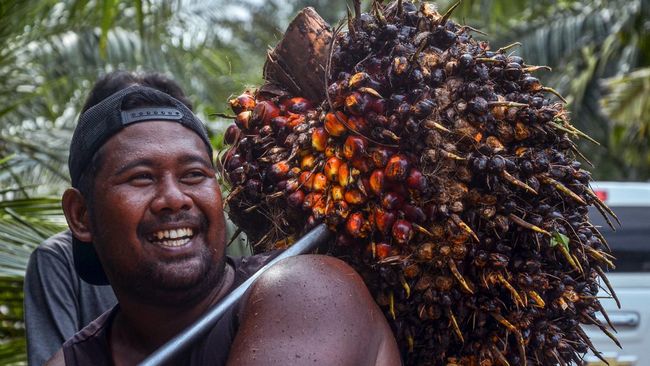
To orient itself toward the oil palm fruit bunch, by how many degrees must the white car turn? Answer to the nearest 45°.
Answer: approximately 180°

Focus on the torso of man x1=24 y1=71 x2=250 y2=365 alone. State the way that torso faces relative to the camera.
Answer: toward the camera

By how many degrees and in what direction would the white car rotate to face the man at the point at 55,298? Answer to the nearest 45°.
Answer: approximately 135° to its left

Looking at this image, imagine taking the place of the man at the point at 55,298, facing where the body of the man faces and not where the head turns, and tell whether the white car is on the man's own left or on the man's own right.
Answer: on the man's own left

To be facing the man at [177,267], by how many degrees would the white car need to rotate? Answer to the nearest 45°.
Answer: approximately 180°

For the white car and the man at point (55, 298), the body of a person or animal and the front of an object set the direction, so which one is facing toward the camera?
the man

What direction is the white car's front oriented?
away from the camera
